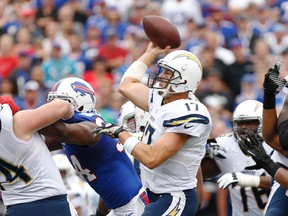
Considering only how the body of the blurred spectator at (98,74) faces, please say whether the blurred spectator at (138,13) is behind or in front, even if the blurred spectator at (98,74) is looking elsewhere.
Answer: behind

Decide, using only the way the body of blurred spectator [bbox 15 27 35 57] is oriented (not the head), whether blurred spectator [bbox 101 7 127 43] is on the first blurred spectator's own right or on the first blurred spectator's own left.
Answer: on the first blurred spectator's own left

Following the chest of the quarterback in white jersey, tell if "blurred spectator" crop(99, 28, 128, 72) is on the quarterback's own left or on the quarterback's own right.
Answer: on the quarterback's own right

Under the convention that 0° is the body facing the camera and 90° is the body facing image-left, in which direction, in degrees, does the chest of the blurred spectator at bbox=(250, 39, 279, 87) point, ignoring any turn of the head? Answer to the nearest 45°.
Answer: approximately 0°

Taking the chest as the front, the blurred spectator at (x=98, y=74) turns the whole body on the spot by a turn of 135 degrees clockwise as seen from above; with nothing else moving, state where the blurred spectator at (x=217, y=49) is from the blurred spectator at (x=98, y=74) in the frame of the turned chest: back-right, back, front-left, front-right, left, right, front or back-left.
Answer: back-right

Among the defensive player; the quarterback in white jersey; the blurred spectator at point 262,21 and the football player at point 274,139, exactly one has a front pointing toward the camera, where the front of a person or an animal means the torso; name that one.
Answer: the blurred spectator

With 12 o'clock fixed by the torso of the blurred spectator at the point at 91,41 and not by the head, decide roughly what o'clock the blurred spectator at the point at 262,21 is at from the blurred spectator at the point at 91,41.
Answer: the blurred spectator at the point at 262,21 is roughly at 9 o'clock from the blurred spectator at the point at 91,41.

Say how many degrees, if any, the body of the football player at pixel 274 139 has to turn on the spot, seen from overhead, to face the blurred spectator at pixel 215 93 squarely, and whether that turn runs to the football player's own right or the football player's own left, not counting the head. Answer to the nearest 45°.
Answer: approximately 90° to the football player's own right
